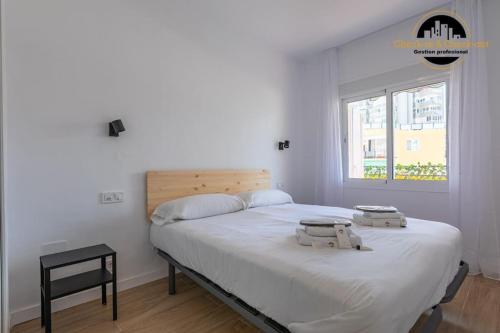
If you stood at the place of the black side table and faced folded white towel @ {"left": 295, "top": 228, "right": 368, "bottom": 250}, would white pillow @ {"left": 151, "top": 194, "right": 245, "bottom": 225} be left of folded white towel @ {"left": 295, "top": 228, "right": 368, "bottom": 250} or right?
left

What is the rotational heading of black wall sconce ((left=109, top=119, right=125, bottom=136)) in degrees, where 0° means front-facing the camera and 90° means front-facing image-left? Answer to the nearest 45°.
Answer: approximately 315°

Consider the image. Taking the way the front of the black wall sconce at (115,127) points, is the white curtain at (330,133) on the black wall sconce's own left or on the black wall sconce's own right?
on the black wall sconce's own left

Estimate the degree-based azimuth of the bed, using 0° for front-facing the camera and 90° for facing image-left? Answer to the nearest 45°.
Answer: approximately 315°

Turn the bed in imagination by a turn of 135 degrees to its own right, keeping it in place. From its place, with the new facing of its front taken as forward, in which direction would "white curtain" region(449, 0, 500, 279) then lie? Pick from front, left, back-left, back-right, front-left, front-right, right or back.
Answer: back-right

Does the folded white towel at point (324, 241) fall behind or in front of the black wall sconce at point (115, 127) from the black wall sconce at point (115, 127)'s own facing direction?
in front

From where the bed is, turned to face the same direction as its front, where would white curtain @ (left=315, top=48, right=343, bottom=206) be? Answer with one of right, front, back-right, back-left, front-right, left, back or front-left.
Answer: back-left

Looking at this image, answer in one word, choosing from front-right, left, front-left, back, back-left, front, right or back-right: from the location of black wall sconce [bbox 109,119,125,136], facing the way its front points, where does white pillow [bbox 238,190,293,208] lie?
front-left

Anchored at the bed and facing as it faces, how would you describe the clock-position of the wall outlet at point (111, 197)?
The wall outlet is roughly at 5 o'clock from the bed.
